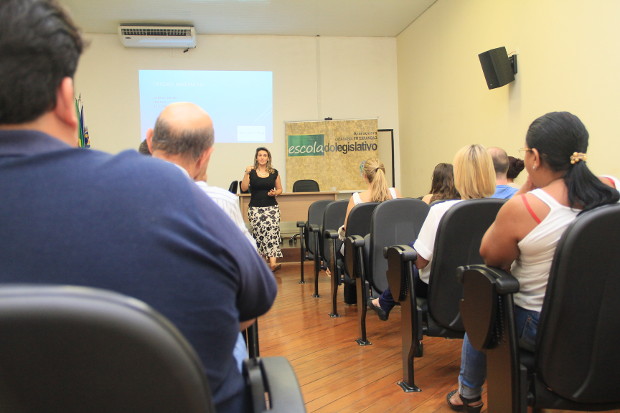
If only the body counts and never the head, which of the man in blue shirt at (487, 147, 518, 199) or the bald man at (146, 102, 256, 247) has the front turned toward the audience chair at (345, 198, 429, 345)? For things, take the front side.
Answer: the bald man

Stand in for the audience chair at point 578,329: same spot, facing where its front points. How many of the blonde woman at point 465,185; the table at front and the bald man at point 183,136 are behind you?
0

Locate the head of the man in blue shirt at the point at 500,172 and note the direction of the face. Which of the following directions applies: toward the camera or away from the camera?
away from the camera

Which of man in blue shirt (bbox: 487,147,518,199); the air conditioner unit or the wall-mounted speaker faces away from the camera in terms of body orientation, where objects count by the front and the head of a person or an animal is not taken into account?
the man in blue shirt

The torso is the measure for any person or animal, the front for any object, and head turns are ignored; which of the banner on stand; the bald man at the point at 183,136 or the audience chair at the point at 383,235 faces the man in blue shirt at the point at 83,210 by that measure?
the banner on stand

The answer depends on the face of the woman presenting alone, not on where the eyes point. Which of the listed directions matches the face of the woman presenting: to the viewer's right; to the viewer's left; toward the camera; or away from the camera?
toward the camera

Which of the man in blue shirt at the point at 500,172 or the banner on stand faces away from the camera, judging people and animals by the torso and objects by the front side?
the man in blue shirt

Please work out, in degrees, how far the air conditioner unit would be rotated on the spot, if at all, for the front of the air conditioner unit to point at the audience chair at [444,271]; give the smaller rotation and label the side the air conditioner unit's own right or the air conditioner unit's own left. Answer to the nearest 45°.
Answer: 0° — it already faces it

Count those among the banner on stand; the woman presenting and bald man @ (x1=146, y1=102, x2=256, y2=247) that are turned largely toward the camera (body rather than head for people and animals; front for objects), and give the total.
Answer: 2

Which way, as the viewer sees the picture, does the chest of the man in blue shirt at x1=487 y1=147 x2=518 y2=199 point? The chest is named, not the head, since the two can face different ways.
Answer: away from the camera

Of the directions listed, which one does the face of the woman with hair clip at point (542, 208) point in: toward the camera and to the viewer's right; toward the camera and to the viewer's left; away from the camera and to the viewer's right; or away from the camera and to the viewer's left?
away from the camera and to the viewer's left

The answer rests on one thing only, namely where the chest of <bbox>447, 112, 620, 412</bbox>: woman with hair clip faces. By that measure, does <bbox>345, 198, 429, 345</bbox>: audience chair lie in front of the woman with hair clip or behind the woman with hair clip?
in front

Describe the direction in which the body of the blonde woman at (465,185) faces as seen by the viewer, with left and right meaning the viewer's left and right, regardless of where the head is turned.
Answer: facing away from the viewer and to the left of the viewer

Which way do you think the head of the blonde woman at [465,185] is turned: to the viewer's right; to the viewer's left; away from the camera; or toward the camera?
away from the camera

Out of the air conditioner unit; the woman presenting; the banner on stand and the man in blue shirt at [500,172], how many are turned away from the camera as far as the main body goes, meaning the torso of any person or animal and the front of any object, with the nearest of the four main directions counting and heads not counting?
1

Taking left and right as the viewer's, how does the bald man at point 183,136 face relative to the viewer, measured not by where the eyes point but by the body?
facing away from the viewer and to the right of the viewer

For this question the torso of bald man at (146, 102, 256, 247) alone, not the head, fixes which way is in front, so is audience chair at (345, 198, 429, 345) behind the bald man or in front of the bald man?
in front

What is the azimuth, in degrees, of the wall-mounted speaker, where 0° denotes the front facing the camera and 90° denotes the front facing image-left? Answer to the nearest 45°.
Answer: approximately 45°

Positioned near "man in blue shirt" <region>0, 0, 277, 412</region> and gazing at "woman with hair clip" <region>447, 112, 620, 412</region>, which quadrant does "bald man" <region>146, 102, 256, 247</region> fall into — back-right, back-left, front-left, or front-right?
front-left
